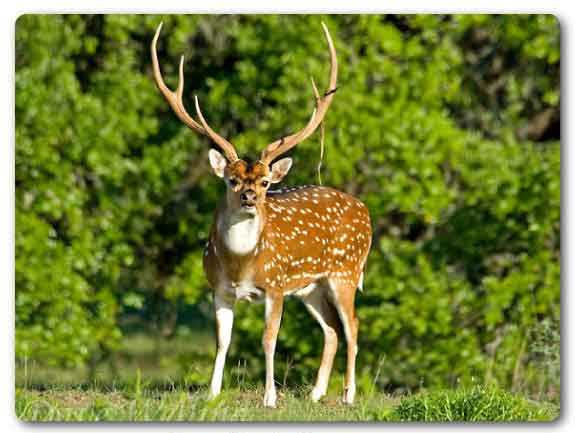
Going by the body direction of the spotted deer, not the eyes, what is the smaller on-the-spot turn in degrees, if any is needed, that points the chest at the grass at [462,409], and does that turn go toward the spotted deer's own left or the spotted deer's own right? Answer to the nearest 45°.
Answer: approximately 135° to the spotted deer's own left

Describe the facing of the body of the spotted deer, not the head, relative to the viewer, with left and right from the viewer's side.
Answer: facing the viewer and to the left of the viewer
